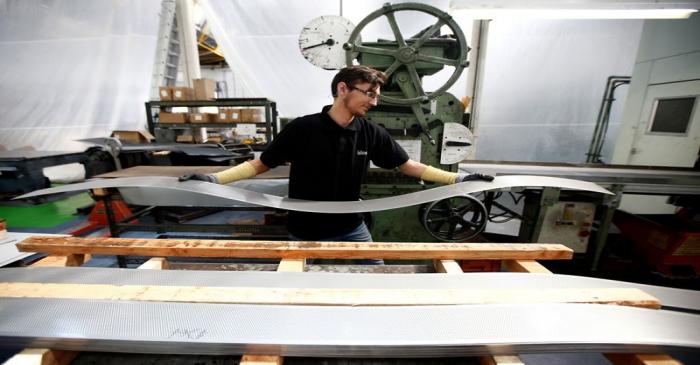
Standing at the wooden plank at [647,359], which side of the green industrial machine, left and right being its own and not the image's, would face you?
front

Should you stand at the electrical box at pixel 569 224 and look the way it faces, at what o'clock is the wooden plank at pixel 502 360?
The wooden plank is roughly at 12 o'clock from the electrical box.

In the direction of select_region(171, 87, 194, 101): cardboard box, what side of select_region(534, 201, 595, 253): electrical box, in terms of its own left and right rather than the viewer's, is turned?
right

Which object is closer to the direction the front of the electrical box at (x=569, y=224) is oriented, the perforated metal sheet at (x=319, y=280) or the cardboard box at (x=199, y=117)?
the perforated metal sheet

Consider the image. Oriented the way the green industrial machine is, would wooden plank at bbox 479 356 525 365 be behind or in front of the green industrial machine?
in front

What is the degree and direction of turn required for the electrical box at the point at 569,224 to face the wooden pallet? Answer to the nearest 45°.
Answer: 0° — it already faces it

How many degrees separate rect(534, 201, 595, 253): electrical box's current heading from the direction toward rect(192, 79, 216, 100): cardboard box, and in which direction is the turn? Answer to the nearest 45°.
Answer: approximately 90° to its right

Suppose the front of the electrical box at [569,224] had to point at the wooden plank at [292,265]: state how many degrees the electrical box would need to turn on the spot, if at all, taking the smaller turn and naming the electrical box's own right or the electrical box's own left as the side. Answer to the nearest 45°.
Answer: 0° — it already faces it

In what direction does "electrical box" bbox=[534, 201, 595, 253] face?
toward the camera

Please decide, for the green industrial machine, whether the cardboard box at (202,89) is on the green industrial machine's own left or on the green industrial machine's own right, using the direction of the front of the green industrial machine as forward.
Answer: on the green industrial machine's own right

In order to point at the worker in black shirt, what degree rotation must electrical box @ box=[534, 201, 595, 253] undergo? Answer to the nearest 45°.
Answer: approximately 45° to its right

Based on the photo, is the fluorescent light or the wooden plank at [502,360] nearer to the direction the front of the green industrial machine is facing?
the wooden plank

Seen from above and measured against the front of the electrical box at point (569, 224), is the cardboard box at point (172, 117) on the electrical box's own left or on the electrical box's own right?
on the electrical box's own right

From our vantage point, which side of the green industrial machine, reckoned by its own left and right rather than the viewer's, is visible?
front

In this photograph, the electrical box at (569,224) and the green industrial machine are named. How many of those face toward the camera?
2

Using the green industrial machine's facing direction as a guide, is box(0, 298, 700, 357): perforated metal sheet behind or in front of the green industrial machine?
in front

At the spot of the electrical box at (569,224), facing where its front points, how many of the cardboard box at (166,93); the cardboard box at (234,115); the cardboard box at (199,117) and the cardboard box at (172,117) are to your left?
0

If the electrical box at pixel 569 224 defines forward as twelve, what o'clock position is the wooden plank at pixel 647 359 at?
The wooden plank is roughly at 12 o'clock from the electrical box.
